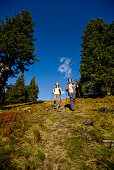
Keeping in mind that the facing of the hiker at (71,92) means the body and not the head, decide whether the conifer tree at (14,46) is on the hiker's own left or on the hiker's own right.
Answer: on the hiker's own right

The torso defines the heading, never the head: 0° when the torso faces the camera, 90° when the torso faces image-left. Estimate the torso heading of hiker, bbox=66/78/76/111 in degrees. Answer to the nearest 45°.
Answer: approximately 0°

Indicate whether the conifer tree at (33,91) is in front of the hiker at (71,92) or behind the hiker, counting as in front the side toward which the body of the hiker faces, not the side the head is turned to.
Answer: behind

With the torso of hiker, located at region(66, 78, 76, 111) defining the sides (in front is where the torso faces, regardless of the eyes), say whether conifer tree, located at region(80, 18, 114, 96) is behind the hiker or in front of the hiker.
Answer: behind
